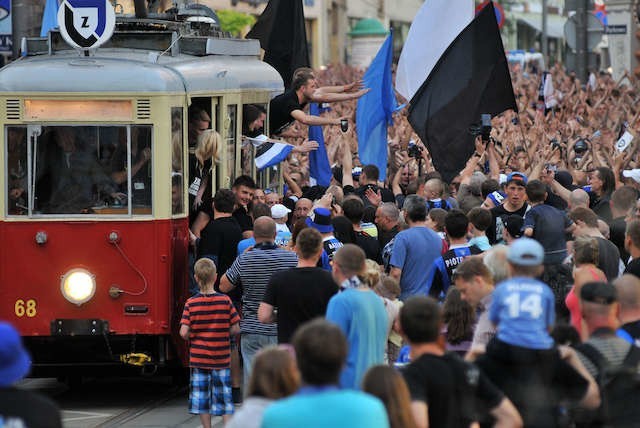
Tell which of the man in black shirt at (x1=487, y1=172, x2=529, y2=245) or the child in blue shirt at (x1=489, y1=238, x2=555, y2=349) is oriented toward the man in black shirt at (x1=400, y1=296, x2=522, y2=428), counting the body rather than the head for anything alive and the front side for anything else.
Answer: the man in black shirt at (x1=487, y1=172, x2=529, y2=245)

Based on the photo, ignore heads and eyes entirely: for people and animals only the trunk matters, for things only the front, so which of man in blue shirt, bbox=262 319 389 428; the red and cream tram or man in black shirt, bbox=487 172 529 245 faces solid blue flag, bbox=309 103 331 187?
the man in blue shirt

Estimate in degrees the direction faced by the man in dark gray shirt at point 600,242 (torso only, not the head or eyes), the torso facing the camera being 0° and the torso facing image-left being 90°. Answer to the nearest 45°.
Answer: approximately 90°

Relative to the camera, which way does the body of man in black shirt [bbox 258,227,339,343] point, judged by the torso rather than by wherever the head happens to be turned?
away from the camera

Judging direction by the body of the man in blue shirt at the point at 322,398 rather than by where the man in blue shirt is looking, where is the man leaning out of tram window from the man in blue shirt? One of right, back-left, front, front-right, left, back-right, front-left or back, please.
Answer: front

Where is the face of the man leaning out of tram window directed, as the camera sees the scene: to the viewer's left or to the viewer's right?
to the viewer's right

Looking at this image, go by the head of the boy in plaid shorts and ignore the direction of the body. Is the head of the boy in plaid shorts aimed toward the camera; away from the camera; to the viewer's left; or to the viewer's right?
away from the camera

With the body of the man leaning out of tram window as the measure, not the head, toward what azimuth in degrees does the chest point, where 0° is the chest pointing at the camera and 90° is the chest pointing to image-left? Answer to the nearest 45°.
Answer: approximately 270°

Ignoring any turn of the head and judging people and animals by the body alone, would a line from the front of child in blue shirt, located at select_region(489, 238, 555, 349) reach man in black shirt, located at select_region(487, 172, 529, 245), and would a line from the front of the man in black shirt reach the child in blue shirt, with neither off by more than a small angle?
yes

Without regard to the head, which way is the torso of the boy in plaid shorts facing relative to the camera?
away from the camera

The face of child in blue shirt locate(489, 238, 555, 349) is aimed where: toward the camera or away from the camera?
away from the camera

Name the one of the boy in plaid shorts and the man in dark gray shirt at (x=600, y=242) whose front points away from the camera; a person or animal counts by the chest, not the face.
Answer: the boy in plaid shorts

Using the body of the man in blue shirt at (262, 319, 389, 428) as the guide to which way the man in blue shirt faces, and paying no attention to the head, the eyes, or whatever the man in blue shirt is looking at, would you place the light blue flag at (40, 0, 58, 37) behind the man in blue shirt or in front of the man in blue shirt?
in front
